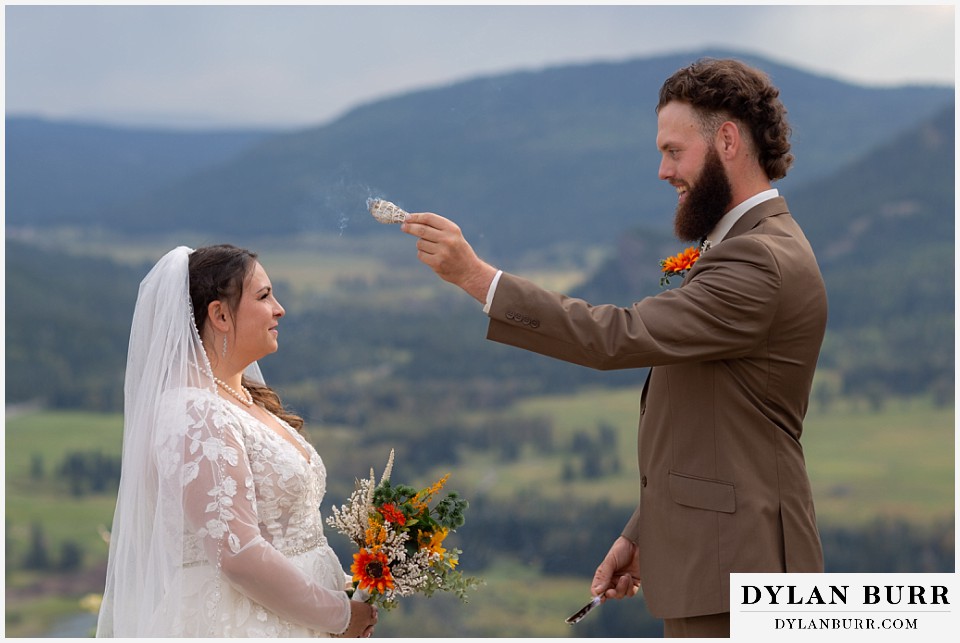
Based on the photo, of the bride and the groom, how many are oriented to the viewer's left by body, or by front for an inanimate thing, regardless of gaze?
1

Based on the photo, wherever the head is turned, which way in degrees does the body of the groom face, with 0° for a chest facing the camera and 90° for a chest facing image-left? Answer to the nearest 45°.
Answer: approximately 90°

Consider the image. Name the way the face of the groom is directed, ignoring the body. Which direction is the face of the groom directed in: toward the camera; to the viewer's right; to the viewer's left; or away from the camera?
to the viewer's left

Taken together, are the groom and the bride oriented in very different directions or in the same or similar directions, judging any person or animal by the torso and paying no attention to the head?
very different directions

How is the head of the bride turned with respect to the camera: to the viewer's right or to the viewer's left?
to the viewer's right

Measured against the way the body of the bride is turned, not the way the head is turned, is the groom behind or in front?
in front

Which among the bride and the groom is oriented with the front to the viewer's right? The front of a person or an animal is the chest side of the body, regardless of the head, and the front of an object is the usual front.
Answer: the bride

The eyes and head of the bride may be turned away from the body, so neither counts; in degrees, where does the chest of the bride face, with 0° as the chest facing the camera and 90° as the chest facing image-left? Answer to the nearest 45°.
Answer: approximately 270°

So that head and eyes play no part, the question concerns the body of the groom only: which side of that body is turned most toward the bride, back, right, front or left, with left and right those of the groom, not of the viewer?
front
